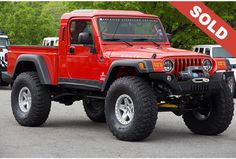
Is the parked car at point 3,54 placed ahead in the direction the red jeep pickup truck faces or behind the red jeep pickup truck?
behind

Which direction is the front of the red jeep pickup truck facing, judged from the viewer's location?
facing the viewer and to the right of the viewer
